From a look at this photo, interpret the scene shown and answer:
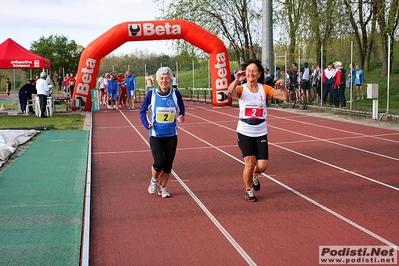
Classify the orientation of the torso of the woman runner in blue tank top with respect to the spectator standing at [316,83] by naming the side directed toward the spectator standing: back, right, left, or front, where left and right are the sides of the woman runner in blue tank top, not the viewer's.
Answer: back

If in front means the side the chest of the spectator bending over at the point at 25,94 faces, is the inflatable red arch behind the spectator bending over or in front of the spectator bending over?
in front

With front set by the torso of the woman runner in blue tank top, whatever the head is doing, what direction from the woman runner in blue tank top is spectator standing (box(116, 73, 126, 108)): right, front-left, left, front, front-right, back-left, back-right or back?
back

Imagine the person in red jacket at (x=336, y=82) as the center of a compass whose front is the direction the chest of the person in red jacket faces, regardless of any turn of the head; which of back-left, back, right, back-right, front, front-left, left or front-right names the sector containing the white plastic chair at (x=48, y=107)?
front-right

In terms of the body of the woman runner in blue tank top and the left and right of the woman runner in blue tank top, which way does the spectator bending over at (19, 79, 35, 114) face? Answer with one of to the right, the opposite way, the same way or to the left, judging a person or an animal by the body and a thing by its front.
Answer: to the left

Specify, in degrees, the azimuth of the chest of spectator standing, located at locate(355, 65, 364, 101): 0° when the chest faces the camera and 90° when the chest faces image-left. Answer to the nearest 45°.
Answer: approximately 45°

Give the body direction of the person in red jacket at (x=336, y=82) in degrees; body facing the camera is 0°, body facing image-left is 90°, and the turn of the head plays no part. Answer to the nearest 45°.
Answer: approximately 45°

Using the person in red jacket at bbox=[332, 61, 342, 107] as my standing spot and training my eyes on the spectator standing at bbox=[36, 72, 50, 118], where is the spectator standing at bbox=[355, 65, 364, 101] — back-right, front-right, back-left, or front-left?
back-right
